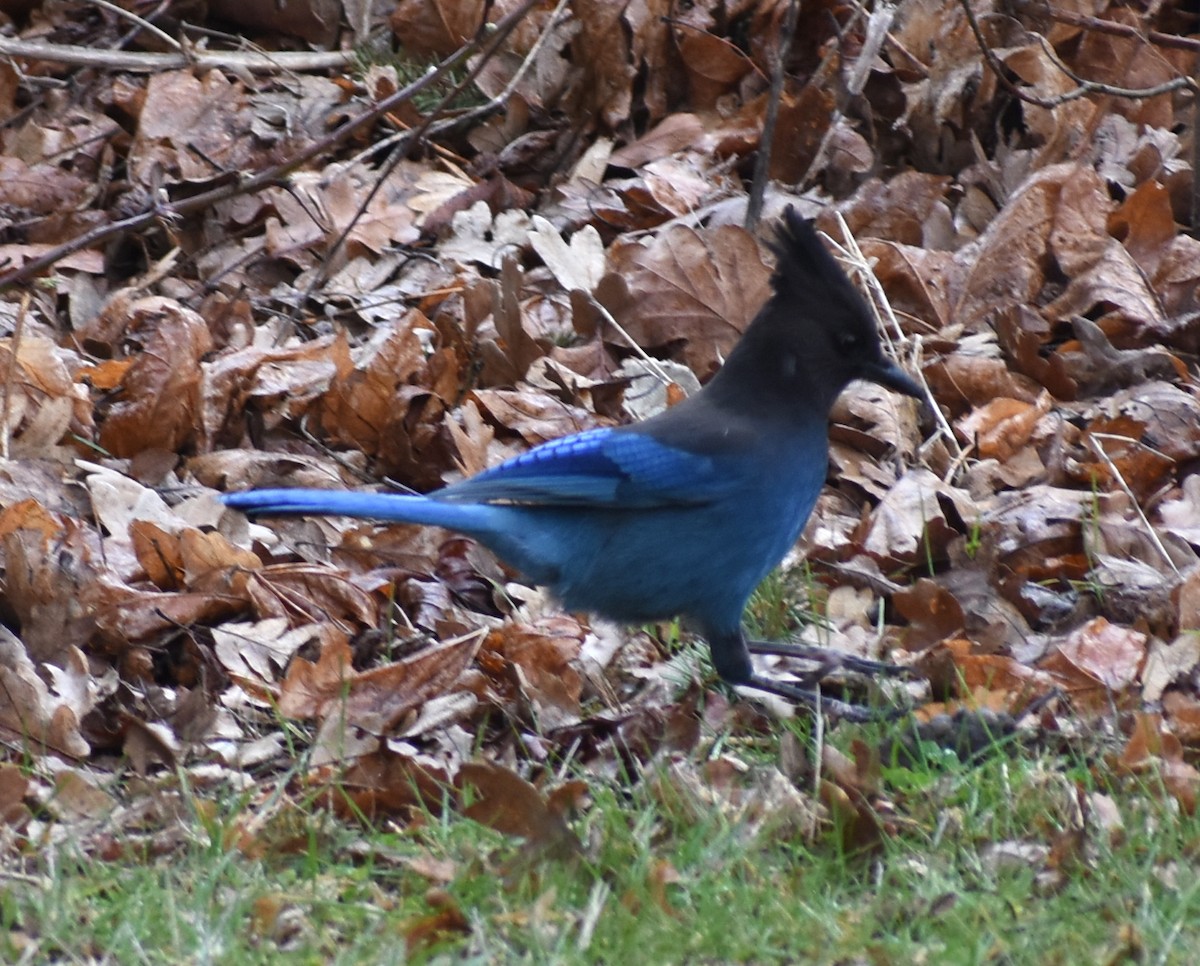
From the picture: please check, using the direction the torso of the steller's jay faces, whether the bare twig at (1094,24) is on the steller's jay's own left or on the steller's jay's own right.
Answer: on the steller's jay's own left

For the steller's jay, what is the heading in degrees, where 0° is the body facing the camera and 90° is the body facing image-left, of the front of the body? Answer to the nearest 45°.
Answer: approximately 270°

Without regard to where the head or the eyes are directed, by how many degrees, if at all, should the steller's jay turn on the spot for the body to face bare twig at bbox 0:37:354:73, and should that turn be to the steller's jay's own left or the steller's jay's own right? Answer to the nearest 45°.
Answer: approximately 135° to the steller's jay's own left

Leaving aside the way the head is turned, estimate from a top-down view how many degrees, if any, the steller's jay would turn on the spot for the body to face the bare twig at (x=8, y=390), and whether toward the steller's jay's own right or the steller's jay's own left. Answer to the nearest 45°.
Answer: approximately 180°

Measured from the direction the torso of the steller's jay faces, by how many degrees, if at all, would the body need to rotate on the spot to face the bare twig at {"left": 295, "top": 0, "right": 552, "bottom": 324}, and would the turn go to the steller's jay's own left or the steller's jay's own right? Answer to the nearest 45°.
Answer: approximately 135° to the steller's jay's own left

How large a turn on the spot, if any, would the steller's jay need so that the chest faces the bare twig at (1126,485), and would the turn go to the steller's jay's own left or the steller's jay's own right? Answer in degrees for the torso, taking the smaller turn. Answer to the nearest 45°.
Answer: approximately 45° to the steller's jay's own left

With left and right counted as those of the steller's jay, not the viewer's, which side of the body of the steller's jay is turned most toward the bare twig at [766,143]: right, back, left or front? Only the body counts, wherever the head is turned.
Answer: left
